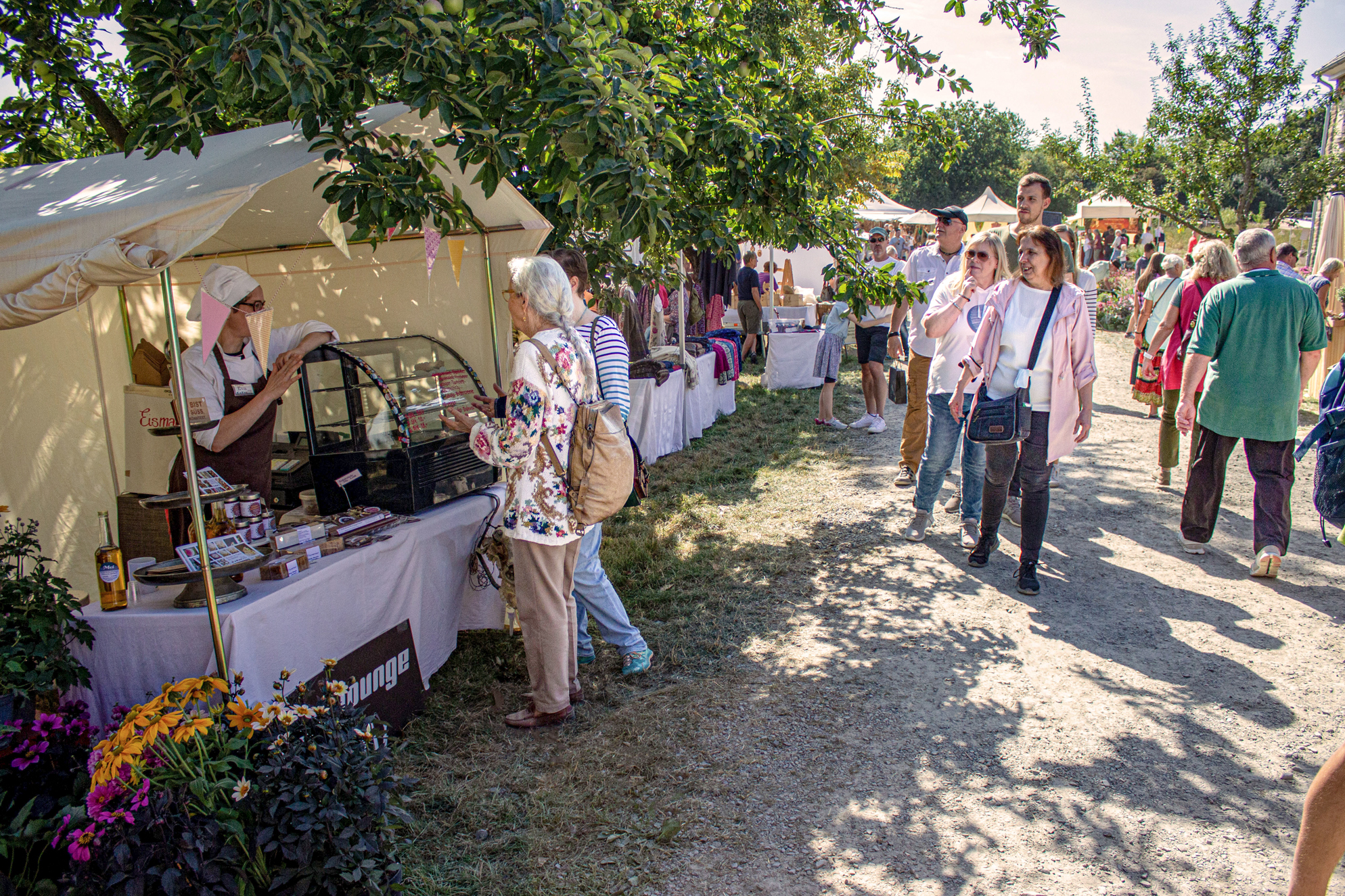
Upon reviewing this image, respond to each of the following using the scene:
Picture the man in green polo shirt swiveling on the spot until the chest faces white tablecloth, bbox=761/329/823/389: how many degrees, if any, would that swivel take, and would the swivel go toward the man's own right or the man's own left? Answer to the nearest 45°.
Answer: approximately 45° to the man's own left

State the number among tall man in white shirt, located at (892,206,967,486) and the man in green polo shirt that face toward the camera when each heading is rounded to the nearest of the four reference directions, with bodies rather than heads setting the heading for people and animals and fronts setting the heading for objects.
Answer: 1

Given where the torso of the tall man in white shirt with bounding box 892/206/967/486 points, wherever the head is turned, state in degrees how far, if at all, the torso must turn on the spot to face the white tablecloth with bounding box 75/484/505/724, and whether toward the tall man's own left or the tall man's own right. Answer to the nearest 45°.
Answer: approximately 45° to the tall man's own right

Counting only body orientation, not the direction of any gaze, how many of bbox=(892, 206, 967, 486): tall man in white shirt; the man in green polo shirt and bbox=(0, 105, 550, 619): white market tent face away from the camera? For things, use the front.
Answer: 1

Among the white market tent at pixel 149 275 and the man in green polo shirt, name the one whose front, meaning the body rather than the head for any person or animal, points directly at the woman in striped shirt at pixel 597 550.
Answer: the white market tent

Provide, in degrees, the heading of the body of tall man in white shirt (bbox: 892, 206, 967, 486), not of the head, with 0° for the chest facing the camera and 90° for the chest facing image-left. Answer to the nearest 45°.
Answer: approximately 0°

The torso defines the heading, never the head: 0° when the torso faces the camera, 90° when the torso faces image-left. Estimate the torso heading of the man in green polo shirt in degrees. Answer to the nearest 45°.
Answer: approximately 180°

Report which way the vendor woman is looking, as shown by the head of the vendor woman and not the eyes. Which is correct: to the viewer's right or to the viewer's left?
to the viewer's right

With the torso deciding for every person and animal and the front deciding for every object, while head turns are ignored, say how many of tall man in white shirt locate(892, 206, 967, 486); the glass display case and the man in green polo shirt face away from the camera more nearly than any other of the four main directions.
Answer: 1

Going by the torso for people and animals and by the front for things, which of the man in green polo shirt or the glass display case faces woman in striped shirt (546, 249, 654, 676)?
the glass display case

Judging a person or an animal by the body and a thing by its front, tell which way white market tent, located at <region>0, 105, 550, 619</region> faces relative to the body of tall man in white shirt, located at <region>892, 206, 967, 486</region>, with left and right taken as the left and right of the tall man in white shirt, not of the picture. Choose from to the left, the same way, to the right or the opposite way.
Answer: to the left

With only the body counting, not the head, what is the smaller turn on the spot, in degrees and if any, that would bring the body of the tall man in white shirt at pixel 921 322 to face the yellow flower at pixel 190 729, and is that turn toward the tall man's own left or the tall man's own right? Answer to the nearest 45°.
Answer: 0° — they already face it
